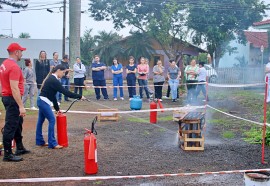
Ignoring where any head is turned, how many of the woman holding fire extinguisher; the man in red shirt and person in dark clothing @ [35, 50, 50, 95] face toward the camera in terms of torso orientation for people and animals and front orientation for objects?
1

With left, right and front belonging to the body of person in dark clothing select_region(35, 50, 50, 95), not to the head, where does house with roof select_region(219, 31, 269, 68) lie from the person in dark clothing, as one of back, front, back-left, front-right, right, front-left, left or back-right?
back-left

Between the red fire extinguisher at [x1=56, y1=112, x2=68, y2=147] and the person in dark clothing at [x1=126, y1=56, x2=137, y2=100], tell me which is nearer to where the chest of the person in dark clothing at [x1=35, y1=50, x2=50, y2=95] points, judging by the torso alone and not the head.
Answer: the red fire extinguisher

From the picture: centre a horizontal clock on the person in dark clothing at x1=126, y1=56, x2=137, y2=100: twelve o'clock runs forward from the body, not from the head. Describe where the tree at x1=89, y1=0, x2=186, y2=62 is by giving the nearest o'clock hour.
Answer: The tree is roughly at 6 o'clock from the person in dark clothing.

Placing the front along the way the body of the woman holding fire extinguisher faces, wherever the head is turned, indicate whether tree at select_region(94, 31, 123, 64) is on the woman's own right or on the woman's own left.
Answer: on the woman's own left

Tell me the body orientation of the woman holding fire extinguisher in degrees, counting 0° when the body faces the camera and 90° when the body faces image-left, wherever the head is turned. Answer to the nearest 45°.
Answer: approximately 270°

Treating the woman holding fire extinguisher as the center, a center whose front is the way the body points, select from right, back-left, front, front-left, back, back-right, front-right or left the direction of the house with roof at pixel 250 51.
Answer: front-left

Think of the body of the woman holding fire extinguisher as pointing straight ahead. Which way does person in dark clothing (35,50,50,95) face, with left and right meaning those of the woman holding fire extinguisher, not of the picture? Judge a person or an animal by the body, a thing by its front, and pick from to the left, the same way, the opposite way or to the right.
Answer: to the right

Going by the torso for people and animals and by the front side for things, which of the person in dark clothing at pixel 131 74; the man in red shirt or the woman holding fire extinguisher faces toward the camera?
the person in dark clothing

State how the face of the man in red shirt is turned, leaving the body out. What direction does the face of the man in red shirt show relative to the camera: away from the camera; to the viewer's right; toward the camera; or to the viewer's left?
to the viewer's right

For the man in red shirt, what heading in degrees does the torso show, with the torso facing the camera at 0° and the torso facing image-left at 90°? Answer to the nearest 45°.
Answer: approximately 270°

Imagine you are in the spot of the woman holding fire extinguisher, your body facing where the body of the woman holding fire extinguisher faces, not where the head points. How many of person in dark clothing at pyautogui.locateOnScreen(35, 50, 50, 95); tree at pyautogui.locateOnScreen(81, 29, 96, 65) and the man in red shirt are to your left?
2
